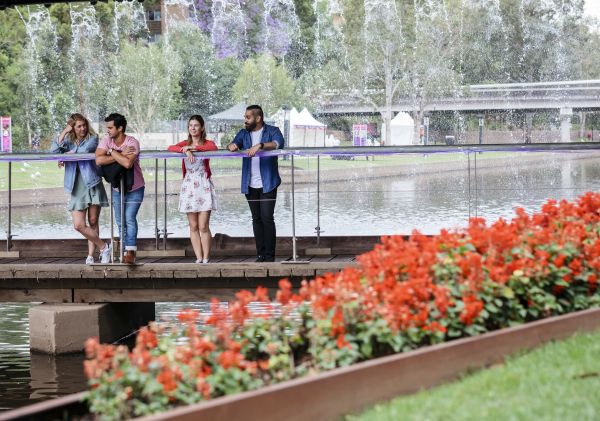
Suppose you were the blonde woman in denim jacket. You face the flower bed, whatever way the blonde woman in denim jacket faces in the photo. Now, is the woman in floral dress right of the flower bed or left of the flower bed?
left

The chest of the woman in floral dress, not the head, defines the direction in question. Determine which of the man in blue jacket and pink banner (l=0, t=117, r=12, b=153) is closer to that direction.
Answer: the man in blue jacket

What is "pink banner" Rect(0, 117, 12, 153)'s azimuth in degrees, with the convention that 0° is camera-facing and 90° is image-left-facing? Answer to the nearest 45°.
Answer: approximately 0°

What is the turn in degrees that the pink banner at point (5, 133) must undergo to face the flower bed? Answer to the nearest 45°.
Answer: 0° — it already faces it

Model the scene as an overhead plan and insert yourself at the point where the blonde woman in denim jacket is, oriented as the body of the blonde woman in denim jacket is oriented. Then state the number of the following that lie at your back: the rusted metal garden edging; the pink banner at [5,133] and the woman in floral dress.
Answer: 1

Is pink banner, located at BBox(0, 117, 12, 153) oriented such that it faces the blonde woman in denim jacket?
yes

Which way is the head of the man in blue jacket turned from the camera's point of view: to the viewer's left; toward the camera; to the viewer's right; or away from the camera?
to the viewer's left

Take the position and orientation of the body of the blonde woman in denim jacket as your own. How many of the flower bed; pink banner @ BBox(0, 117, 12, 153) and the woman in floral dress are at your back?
1

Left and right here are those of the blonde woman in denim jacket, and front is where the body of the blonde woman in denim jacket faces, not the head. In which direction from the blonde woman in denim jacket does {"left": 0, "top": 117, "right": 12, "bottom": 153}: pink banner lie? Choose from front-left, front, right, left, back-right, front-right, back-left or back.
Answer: back
